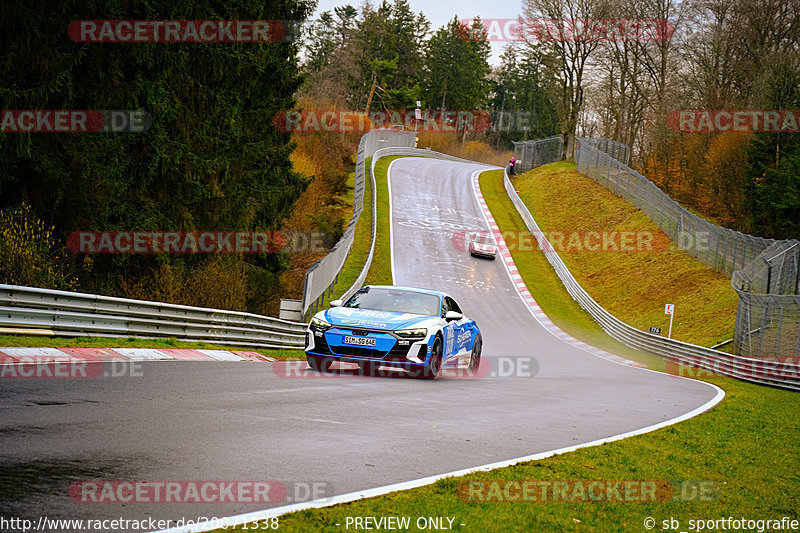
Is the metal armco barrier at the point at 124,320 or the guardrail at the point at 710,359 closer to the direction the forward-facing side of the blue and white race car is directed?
the metal armco barrier

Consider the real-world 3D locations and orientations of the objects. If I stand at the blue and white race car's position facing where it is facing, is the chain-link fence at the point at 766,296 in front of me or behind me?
behind

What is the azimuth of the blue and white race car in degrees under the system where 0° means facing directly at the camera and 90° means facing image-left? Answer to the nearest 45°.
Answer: approximately 45°

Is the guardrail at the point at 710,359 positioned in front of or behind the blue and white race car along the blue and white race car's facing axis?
behind
